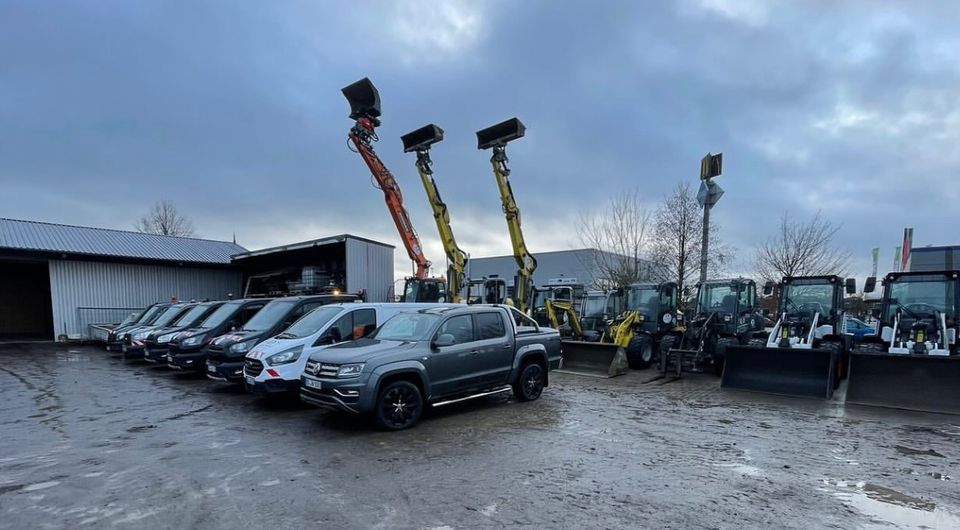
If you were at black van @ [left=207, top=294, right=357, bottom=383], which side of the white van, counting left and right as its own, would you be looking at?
right

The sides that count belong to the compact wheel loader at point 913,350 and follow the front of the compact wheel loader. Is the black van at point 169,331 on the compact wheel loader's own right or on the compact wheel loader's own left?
on the compact wheel loader's own right

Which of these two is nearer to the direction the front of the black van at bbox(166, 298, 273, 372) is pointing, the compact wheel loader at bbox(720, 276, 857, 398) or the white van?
the white van

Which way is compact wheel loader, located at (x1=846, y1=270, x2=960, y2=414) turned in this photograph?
toward the camera

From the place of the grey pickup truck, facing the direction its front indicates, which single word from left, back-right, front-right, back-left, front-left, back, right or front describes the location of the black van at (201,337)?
right

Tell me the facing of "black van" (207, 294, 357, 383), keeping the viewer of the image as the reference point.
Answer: facing the viewer and to the left of the viewer

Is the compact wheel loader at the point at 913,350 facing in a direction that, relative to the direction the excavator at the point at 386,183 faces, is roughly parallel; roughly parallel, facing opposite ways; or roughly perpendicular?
roughly parallel

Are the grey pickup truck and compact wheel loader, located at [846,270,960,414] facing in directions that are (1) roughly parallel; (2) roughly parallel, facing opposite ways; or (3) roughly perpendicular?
roughly parallel

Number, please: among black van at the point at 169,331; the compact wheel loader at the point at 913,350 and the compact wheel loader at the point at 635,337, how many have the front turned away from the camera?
0

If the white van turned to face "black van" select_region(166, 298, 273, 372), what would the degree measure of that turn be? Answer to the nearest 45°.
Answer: approximately 90° to its right

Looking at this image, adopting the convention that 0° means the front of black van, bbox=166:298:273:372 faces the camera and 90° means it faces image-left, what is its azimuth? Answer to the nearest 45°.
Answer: approximately 45°

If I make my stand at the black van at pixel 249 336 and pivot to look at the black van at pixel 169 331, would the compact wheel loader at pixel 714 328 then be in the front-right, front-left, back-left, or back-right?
back-right

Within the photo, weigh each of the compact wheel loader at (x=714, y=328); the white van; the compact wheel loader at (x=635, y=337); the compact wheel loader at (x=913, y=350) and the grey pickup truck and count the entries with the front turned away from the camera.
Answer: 0

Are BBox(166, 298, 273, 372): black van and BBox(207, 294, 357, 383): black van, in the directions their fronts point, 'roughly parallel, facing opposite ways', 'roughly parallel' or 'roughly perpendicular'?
roughly parallel

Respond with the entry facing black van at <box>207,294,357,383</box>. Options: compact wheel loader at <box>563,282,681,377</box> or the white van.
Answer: the compact wheel loader

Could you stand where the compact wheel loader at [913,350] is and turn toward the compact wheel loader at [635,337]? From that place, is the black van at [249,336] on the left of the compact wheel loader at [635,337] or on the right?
left
